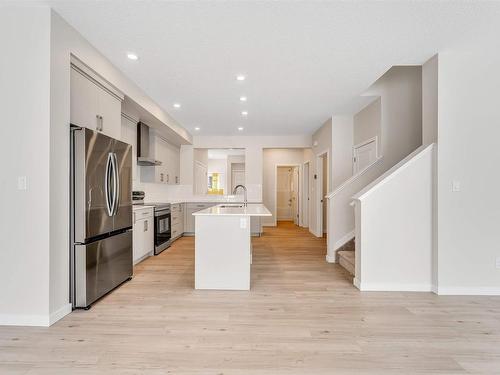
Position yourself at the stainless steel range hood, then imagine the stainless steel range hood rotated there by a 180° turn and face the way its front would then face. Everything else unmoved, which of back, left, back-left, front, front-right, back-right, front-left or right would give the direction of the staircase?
back-left

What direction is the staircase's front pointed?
to the viewer's left

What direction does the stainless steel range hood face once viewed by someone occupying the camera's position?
facing to the right of the viewer

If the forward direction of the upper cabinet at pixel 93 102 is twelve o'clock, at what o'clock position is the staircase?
The staircase is roughly at 11 o'clock from the upper cabinet.

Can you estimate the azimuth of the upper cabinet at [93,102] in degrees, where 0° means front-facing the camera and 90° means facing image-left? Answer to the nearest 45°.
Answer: approximately 315°

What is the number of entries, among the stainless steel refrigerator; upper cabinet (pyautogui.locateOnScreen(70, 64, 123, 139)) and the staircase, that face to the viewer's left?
1

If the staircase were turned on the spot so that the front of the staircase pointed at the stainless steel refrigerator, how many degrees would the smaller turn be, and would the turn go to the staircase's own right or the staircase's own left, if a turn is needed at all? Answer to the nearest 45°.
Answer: approximately 45° to the staircase's own left

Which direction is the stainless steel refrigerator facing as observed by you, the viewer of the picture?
facing the viewer and to the right of the viewer

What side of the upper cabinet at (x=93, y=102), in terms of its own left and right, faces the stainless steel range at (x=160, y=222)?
left

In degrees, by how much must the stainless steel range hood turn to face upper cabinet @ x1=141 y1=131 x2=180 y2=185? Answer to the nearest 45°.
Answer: approximately 45° to its left

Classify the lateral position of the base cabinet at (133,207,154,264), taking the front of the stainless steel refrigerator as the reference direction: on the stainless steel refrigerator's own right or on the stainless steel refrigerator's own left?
on the stainless steel refrigerator's own left

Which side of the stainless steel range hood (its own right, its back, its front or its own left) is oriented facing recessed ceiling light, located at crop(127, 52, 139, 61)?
right

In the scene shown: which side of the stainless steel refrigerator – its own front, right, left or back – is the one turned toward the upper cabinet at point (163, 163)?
left
